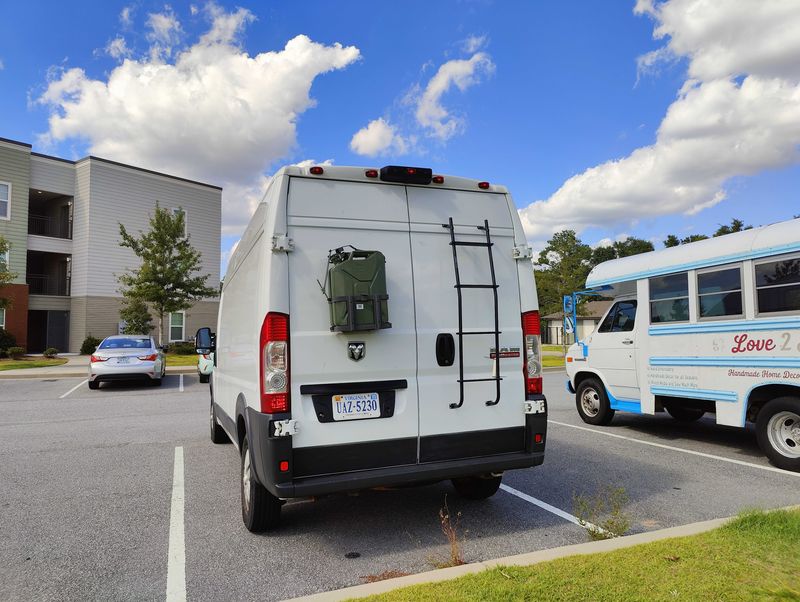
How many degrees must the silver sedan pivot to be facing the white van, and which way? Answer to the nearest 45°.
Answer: approximately 180°

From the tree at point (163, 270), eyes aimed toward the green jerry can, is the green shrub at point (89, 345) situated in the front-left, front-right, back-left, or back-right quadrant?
back-right

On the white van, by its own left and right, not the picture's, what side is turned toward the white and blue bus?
right

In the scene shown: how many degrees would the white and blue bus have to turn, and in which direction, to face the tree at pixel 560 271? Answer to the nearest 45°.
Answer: approximately 45° to its right

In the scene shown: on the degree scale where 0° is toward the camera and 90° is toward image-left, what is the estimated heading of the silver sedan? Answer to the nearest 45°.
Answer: approximately 180°

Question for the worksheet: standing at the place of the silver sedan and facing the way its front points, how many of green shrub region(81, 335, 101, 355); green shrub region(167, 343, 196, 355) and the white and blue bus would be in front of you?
2

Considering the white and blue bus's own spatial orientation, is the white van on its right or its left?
on its left

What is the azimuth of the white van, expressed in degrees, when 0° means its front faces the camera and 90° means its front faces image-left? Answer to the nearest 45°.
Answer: approximately 135°

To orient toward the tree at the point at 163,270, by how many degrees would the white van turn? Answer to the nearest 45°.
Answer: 0° — it already faces it

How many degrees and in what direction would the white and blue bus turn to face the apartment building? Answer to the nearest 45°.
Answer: approximately 45° to its left

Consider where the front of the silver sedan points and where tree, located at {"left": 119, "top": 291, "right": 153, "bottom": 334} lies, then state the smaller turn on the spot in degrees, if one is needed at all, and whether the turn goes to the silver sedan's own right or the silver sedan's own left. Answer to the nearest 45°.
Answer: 0° — it already faces it

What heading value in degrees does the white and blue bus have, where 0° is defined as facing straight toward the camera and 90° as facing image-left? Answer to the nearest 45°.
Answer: approximately 135°

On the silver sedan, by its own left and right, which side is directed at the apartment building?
front
